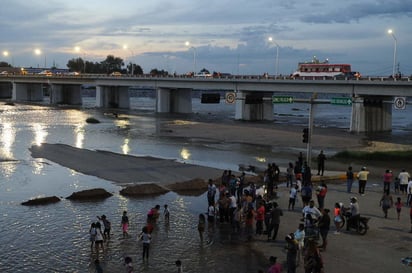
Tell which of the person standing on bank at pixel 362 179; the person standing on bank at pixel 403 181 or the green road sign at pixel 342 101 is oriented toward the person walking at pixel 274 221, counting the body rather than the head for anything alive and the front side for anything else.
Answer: the green road sign

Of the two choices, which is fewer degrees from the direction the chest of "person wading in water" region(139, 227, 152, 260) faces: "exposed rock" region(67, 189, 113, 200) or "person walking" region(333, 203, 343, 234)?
the exposed rock

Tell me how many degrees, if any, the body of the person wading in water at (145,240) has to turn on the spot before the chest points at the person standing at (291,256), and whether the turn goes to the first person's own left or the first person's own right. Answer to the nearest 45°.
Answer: approximately 135° to the first person's own right

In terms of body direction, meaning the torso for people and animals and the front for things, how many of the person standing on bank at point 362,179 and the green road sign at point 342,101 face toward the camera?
1

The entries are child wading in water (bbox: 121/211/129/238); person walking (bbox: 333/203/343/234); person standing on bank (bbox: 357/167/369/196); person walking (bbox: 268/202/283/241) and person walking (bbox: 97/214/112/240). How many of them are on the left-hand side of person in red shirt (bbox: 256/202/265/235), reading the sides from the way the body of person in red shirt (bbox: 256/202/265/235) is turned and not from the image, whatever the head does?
2

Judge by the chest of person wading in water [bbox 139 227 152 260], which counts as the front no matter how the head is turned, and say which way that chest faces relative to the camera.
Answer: away from the camera

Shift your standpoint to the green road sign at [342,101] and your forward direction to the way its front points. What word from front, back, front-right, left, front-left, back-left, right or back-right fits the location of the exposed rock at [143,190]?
front-right

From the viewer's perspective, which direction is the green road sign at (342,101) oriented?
toward the camera

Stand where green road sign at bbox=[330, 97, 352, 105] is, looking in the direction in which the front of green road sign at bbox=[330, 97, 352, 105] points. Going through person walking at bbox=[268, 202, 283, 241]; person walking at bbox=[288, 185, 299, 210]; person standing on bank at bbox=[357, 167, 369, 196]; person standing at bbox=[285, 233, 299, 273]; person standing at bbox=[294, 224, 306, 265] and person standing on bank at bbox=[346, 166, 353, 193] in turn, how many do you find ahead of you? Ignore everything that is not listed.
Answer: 6

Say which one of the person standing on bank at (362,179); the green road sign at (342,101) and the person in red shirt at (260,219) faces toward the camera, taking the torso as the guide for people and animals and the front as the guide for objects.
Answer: the green road sign

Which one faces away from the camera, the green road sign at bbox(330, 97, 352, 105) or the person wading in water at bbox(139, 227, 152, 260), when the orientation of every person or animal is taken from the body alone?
the person wading in water

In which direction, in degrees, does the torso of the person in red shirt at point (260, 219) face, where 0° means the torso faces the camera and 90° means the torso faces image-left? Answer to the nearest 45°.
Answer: approximately 180°
